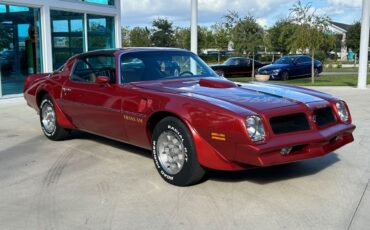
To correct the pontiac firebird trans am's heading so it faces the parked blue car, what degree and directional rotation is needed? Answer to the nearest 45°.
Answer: approximately 135° to its left

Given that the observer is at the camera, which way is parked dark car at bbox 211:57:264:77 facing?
facing the viewer and to the left of the viewer

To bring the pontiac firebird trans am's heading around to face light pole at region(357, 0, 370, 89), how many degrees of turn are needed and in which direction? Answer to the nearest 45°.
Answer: approximately 90° to its left

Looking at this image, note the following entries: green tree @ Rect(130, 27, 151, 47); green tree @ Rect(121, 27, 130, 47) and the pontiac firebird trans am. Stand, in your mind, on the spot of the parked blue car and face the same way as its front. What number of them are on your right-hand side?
2

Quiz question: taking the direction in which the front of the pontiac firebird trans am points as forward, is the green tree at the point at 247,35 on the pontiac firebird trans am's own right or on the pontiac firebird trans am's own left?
on the pontiac firebird trans am's own left

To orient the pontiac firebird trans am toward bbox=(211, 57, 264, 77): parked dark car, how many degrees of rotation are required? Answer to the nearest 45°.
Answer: approximately 135° to its left

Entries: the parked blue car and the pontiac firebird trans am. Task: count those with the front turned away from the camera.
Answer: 0

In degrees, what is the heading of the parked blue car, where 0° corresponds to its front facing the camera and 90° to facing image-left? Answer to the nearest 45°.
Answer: approximately 45°

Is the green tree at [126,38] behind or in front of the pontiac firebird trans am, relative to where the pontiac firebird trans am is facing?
behind

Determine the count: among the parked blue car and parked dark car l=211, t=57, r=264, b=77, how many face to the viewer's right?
0

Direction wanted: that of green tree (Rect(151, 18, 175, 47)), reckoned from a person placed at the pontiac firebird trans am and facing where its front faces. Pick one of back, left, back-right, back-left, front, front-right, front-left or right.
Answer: back-left

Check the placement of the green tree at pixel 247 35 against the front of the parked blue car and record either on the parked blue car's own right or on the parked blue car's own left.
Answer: on the parked blue car's own right
